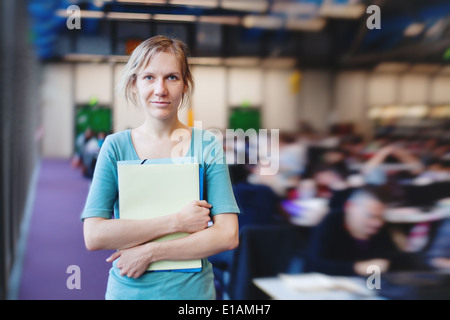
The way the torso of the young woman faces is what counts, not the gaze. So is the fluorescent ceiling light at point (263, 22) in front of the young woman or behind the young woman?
behind

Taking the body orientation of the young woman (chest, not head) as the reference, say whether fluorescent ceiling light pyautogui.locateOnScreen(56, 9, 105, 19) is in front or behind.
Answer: behind

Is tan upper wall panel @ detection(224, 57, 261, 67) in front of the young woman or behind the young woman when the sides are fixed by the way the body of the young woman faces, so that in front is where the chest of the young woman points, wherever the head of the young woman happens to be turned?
behind

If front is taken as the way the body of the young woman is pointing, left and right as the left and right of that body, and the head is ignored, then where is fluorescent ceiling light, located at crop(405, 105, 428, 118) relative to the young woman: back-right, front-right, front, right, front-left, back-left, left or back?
back-left

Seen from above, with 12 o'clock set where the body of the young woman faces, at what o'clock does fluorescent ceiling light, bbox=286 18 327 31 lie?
The fluorescent ceiling light is roughly at 7 o'clock from the young woman.

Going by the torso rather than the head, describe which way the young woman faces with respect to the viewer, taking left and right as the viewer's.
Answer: facing the viewer

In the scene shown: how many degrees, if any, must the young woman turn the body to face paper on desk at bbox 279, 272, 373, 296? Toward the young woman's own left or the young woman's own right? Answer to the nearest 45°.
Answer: approximately 135° to the young woman's own left

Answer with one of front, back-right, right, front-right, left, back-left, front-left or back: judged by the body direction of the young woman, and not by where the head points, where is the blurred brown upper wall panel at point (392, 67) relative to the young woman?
back-left
